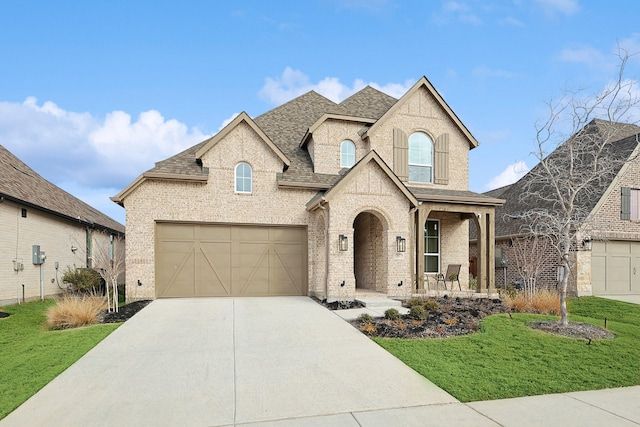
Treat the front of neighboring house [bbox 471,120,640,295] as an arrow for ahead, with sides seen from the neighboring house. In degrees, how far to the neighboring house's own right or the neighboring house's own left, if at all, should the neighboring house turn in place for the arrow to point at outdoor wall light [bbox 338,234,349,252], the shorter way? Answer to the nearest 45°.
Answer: approximately 45° to the neighboring house's own right

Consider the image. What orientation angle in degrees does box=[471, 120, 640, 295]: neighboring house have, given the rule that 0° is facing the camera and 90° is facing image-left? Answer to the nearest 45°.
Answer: approximately 0°

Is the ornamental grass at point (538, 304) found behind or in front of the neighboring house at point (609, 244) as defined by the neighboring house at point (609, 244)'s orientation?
in front

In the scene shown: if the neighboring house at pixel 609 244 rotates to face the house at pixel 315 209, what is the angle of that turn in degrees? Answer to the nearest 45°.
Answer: approximately 45° to its right

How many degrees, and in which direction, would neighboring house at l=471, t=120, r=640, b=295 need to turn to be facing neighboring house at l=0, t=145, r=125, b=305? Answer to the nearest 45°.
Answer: approximately 45° to its right

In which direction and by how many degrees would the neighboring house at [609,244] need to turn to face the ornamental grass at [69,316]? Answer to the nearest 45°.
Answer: approximately 45° to its right

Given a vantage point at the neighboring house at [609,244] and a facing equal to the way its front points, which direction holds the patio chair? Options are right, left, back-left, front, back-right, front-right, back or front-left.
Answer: front-right

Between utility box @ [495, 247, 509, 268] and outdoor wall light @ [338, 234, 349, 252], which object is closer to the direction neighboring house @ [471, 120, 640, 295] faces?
the outdoor wall light
